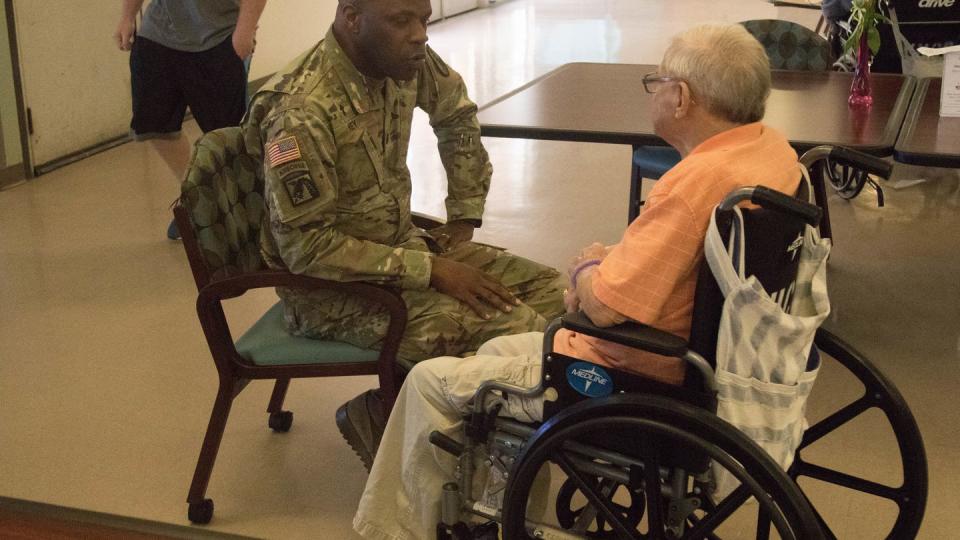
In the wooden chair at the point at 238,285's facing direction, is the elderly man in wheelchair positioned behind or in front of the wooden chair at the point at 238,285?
in front

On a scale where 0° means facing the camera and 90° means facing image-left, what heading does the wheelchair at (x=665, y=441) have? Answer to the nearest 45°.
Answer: approximately 135°

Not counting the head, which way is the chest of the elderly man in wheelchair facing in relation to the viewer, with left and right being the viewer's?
facing away from the viewer and to the left of the viewer

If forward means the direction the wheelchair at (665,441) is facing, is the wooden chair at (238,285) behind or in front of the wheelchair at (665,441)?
in front

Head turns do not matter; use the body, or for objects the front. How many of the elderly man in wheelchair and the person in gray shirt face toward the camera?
1

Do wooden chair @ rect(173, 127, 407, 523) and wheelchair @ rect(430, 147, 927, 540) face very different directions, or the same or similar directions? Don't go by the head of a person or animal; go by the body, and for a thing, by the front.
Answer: very different directions

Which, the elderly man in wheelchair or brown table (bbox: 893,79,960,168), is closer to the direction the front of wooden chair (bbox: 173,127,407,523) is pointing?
the elderly man in wheelchair

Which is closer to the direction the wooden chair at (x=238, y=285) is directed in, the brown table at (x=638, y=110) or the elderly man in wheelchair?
the elderly man in wheelchair
